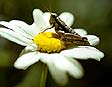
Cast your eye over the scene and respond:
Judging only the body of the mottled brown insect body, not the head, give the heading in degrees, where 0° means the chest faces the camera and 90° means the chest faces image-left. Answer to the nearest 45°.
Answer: approximately 90°
